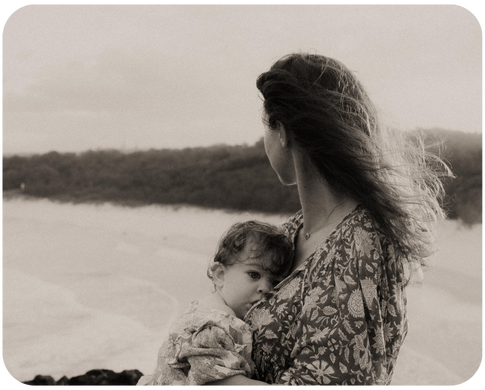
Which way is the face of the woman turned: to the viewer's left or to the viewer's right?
to the viewer's left

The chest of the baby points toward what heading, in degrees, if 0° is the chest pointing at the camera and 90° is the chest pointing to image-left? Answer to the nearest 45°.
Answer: approximately 270°
